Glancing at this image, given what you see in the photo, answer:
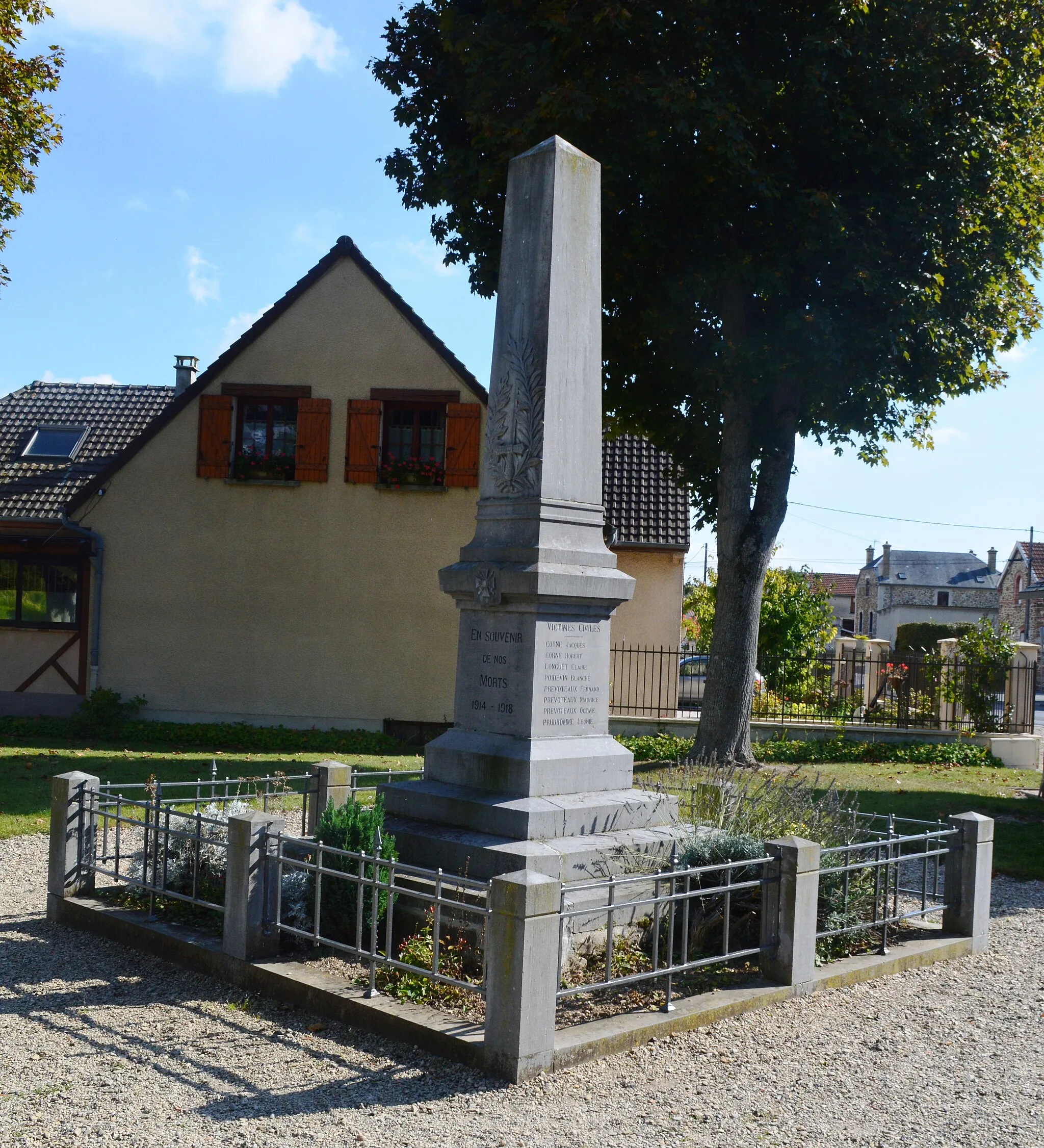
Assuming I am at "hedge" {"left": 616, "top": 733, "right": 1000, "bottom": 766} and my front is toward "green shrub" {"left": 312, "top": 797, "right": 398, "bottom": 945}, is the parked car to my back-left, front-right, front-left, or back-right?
back-right

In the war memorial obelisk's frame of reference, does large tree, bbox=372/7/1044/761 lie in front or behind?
behind

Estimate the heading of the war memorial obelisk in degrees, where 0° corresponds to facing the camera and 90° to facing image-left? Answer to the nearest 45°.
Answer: approximately 45°

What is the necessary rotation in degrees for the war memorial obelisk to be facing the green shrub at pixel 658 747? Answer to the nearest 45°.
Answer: approximately 135° to its right

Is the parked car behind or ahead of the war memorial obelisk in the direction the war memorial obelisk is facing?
behind

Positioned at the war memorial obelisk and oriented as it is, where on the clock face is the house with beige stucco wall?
The house with beige stucco wall is roughly at 4 o'clock from the war memorial obelisk.
